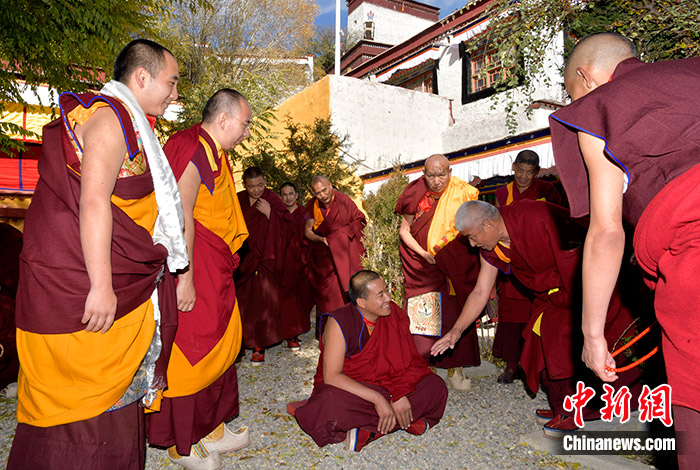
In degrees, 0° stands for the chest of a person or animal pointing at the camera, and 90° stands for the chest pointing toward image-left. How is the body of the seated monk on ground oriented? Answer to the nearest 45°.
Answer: approximately 315°

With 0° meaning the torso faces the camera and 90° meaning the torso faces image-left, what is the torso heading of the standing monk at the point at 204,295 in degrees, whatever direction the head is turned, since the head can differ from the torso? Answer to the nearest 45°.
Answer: approximately 270°

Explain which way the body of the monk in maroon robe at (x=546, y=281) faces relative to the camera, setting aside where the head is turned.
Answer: to the viewer's left

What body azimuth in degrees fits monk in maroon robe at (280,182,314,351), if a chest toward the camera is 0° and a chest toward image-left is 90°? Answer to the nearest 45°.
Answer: approximately 0°

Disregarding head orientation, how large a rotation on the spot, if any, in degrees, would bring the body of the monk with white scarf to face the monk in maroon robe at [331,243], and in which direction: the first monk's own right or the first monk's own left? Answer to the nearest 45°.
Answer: approximately 45° to the first monk's own left

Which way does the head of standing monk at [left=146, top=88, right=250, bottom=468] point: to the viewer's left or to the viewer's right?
to the viewer's right

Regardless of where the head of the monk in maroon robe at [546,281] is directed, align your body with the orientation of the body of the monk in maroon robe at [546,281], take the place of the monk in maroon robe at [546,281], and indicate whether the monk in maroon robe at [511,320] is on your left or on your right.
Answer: on your right

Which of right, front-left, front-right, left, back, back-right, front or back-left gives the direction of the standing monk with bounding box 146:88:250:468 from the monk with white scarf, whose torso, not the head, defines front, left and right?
front-left

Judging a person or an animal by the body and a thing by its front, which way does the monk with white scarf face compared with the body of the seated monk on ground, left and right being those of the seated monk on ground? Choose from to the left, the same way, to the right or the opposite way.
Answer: to the left

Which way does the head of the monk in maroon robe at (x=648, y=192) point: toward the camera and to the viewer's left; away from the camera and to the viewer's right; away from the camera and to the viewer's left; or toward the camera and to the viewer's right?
away from the camera and to the viewer's left

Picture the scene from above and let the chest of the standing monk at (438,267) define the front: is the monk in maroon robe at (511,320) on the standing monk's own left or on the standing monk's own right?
on the standing monk's own left

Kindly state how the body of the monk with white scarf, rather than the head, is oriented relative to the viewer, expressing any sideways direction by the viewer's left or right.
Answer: facing to the right of the viewer
